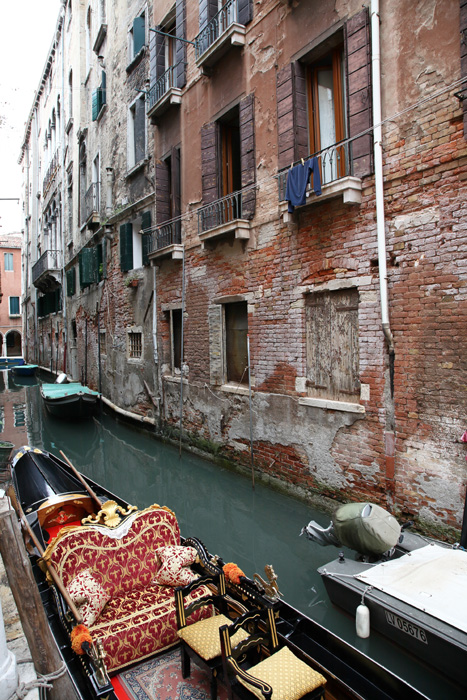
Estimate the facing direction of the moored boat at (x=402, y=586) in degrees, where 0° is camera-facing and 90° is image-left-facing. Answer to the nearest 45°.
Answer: approximately 315°

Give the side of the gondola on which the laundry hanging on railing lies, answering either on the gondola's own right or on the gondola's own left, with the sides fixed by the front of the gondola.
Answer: on the gondola's own left

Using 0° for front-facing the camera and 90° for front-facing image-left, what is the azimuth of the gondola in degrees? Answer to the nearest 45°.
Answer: approximately 315°

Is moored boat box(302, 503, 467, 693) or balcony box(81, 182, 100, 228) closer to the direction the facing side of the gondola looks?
the moored boat

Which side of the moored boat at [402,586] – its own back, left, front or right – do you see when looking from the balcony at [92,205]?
back

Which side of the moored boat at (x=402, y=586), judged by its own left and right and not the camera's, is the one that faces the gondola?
right

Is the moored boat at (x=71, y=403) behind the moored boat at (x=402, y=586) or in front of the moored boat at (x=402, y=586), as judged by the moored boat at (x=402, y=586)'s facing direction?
behind
